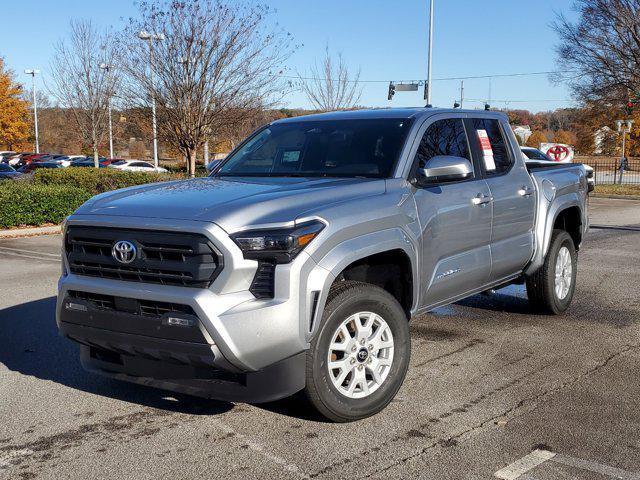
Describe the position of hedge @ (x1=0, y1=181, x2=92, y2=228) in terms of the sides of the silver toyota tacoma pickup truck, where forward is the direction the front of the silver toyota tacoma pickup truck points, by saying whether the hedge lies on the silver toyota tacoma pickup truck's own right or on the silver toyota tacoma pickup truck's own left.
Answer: on the silver toyota tacoma pickup truck's own right

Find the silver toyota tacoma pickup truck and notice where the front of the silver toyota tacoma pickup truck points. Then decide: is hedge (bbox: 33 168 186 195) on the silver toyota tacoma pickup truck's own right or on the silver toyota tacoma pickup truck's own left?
on the silver toyota tacoma pickup truck's own right

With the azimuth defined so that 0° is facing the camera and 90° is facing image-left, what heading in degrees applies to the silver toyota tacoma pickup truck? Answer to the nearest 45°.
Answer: approximately 45°

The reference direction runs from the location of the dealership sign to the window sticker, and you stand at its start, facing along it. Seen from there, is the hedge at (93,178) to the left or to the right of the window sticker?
right

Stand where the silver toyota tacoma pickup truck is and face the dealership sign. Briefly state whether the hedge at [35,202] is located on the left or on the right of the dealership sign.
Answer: left

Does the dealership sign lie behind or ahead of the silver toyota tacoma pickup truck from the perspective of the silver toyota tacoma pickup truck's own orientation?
behind
